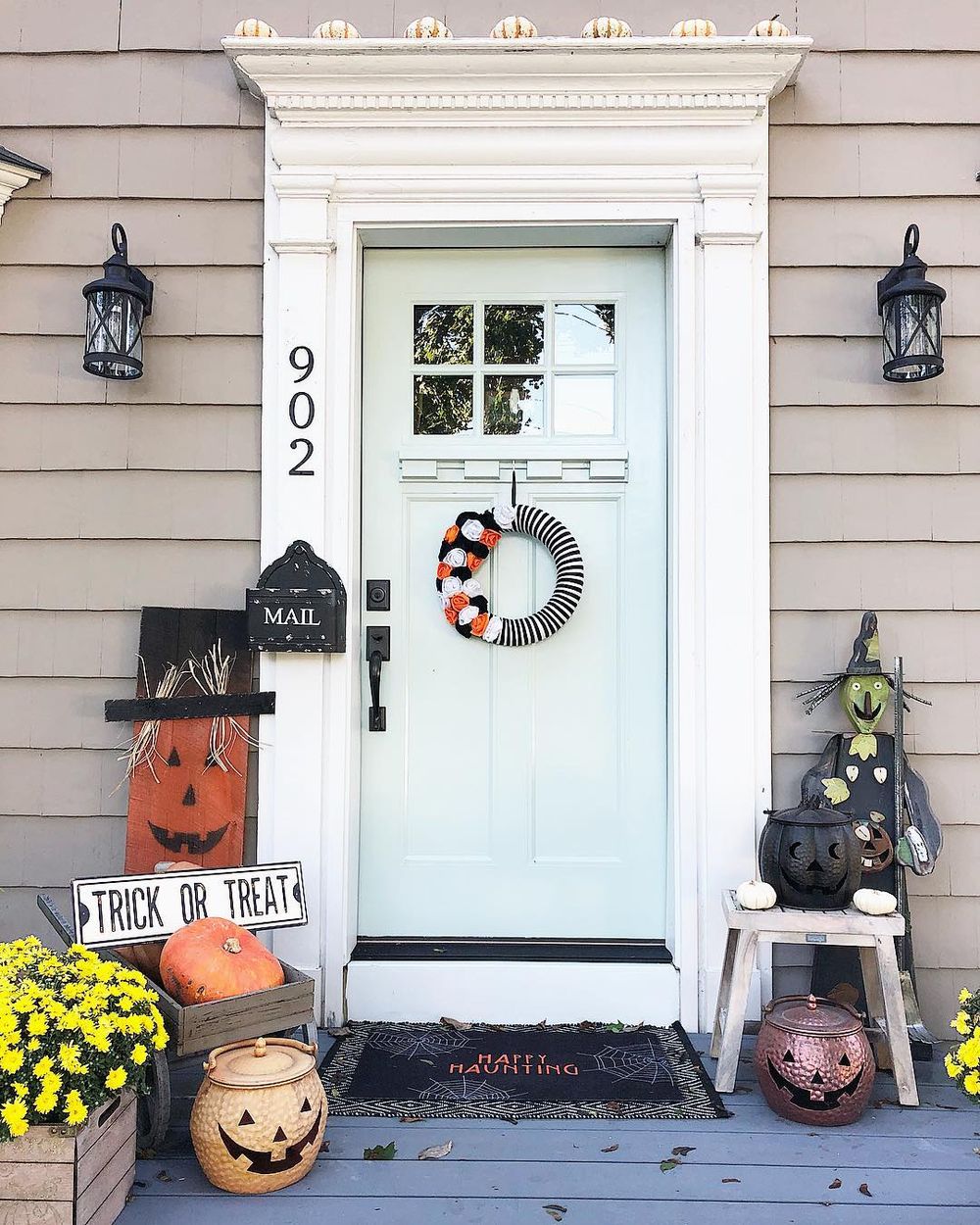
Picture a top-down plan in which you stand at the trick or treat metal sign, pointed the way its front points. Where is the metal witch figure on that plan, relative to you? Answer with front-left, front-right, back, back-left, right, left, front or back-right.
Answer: left

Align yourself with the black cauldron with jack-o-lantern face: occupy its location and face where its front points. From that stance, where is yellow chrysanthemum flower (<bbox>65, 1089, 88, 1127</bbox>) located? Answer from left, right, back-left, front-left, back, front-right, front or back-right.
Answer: front-right

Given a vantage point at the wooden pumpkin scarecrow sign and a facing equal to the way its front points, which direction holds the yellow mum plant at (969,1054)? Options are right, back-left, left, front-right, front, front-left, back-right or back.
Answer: front-left

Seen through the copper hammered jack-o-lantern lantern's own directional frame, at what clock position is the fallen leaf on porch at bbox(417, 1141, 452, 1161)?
The fallen leaf on porch is roughly at 2 o'clock from the copper hammered jack-o-lantern lantern.

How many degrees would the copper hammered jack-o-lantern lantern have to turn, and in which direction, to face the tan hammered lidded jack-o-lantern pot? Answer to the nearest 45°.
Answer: approximately 45° to its right

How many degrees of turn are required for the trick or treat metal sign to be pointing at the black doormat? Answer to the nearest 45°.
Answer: approximately 90° to its left
